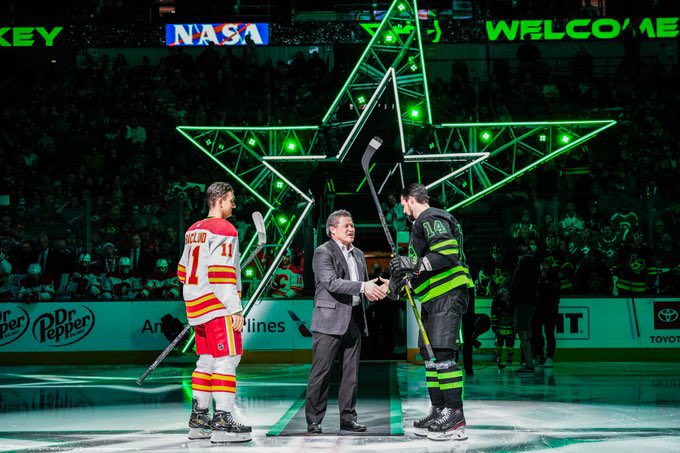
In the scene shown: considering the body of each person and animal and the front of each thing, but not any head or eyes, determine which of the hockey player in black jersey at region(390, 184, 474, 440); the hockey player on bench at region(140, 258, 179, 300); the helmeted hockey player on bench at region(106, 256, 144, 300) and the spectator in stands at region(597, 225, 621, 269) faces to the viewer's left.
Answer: the hockey player in black jersey

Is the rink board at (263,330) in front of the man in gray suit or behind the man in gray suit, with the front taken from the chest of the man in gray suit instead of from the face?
behind

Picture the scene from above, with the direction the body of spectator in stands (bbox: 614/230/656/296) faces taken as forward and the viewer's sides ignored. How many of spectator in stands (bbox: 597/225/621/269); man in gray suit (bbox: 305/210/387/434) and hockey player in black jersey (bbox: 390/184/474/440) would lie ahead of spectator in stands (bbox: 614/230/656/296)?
2

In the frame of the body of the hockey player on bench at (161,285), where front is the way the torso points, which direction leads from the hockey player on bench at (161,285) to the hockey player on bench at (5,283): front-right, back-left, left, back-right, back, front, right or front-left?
right

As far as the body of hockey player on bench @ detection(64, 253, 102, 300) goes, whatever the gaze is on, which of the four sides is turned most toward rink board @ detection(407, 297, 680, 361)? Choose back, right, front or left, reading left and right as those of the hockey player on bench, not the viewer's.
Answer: left

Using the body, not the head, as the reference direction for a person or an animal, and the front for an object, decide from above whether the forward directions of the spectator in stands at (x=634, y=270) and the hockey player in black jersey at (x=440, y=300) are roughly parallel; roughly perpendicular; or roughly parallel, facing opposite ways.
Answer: roughly perpendicular

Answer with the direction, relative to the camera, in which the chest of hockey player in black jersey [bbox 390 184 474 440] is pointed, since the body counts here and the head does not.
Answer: to the viewer's left

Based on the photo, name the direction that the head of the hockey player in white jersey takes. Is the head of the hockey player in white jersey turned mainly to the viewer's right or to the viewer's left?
to the viewer's right
